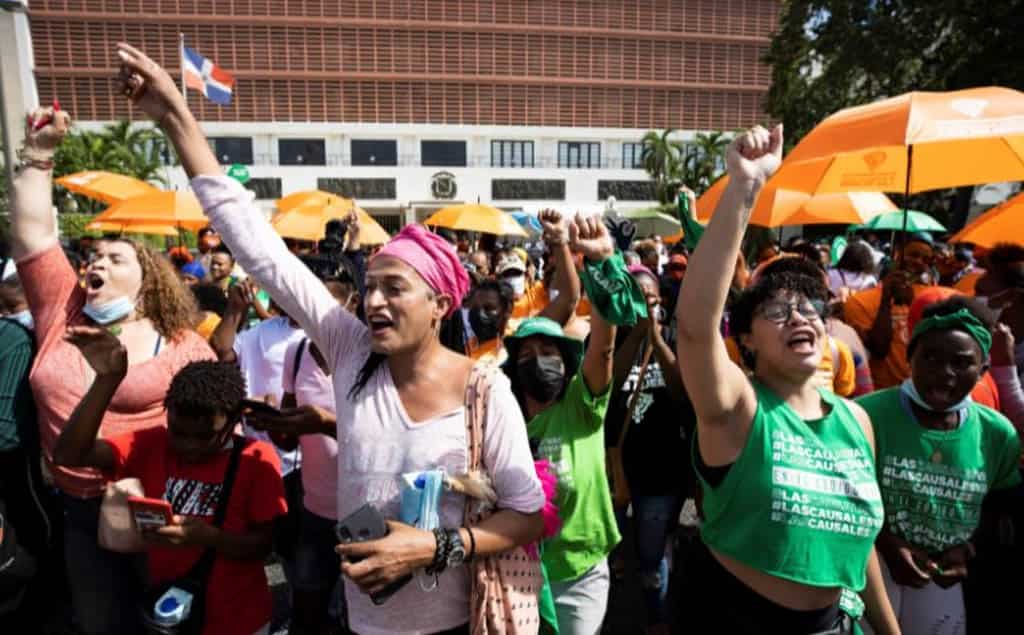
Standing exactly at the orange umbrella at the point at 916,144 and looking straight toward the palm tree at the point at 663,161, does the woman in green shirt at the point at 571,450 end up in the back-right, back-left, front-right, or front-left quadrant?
back-left

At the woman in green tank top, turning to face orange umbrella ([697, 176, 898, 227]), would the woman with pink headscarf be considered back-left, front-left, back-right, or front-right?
back-left

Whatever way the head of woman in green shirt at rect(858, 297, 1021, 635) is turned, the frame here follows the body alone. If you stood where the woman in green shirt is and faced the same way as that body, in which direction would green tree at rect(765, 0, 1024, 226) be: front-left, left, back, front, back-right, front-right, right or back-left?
back

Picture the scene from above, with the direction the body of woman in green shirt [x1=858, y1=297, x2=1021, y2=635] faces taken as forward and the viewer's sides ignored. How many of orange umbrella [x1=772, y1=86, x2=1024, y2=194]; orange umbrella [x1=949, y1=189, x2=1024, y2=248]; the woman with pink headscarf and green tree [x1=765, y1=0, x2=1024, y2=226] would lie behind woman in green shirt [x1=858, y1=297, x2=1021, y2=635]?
3

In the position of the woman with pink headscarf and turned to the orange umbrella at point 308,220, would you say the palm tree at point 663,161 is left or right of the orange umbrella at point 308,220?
right

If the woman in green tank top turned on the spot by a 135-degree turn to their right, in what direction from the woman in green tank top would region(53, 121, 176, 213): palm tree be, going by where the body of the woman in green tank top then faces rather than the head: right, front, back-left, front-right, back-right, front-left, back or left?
front-right

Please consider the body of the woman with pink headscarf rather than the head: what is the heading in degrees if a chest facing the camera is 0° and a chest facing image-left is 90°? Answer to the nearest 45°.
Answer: approximately 45°

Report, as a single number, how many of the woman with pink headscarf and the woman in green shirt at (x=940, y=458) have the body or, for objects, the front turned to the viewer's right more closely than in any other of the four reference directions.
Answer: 0

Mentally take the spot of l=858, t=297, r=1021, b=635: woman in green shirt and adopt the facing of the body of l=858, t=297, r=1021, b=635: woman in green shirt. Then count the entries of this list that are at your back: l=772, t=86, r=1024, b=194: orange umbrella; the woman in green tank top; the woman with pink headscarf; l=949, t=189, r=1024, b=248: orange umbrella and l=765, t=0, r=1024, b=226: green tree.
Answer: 3

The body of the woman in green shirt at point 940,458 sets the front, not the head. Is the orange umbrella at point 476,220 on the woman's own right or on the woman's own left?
on the woman's own right

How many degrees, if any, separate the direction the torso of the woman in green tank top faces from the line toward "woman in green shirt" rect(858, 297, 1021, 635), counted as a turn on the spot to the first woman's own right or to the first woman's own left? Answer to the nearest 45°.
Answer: approximately 90° to the first woman's own left
